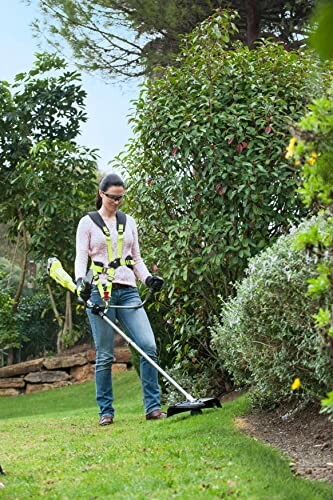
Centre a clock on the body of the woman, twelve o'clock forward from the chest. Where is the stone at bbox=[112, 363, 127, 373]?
The stone is roughly at 6 o'clock from the woman.

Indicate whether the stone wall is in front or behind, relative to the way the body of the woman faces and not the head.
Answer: behind

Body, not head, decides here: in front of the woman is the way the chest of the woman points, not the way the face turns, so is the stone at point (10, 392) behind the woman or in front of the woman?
behind

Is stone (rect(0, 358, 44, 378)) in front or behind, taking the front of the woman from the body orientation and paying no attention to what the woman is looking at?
behind

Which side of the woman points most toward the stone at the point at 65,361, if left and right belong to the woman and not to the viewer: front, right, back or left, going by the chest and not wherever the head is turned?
back

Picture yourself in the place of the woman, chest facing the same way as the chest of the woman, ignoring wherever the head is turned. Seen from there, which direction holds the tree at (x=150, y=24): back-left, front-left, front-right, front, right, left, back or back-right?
back

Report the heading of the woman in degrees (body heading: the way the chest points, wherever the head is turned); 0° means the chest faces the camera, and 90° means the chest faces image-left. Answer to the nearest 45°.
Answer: approximately 0°

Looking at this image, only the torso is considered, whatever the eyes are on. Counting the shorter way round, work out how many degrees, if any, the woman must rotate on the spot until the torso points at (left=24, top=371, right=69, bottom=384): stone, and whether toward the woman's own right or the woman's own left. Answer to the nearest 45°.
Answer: approximately 180°

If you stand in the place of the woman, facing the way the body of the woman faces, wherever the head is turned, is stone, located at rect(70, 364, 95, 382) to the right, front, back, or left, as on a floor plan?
back
